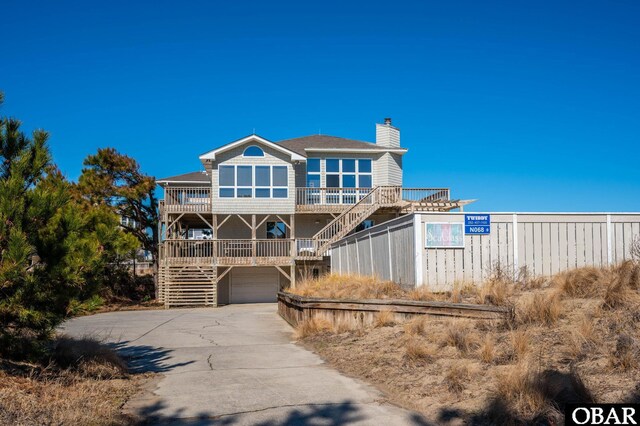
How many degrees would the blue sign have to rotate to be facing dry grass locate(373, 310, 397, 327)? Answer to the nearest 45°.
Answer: approximately 45° to its right

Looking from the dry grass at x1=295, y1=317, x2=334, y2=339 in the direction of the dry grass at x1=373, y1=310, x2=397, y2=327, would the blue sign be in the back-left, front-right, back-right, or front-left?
front-left

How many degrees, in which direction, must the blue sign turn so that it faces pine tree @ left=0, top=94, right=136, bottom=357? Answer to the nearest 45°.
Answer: approximately 45° to its right

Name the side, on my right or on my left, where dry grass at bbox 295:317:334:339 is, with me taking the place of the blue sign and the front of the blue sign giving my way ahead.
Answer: on my right

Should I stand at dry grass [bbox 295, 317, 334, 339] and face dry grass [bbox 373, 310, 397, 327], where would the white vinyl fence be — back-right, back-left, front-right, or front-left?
front-left

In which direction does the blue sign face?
toward the camera
